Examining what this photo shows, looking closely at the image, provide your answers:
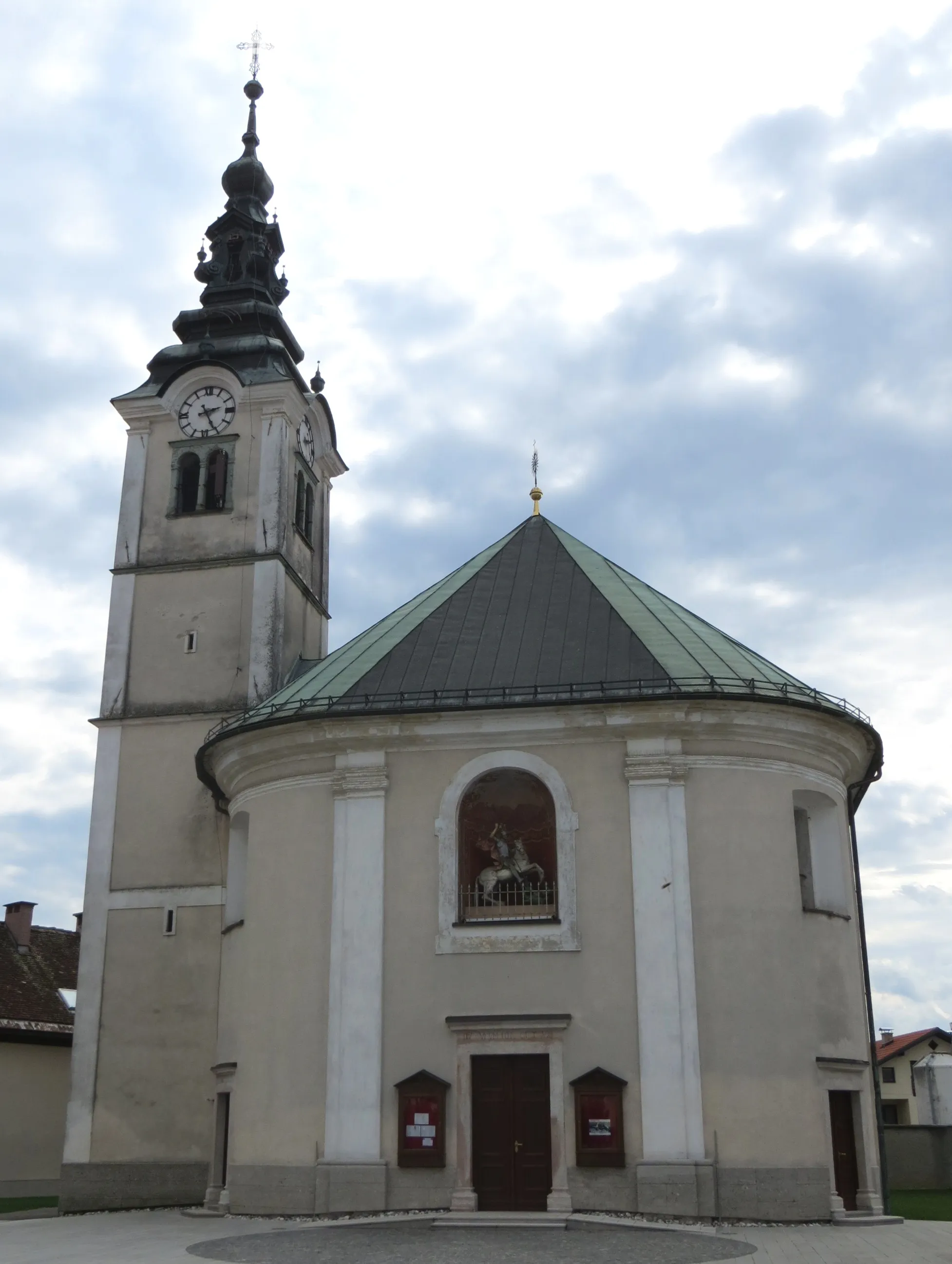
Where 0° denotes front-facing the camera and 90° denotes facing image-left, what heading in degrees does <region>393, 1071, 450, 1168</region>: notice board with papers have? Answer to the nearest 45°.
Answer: approximately 0°

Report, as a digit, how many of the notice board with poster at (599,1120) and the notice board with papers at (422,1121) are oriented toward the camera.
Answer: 2

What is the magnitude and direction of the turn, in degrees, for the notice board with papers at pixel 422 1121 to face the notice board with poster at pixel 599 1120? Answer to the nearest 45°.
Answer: approximately 90° to its left

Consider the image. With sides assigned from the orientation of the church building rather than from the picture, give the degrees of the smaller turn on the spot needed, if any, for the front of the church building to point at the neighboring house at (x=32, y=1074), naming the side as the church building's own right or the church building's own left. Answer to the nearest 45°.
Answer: approximately 135° to the church building's own right

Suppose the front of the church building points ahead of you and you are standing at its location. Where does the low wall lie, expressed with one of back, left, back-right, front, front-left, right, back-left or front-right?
back-left
